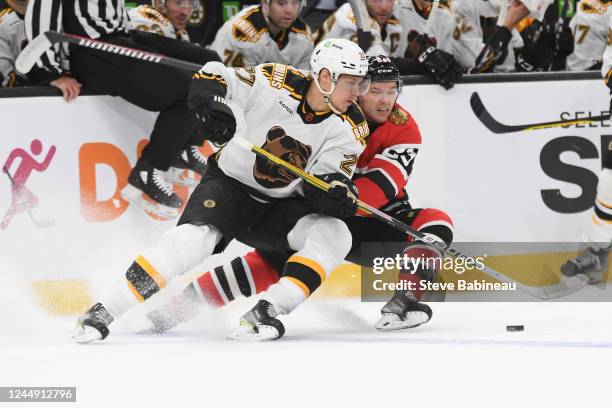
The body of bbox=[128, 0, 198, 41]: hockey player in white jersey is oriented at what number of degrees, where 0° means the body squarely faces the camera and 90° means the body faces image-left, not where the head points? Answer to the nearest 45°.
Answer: approximately 315°

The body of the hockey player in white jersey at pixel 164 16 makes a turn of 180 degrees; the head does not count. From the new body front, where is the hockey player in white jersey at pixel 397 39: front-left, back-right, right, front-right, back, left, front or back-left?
back-right

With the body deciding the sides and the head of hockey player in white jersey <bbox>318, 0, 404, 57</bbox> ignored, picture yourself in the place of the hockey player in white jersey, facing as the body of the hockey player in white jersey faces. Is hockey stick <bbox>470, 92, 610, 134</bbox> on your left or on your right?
on your left

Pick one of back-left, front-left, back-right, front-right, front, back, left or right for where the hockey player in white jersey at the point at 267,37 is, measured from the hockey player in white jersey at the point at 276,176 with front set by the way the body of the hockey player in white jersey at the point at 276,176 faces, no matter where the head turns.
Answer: back-left
